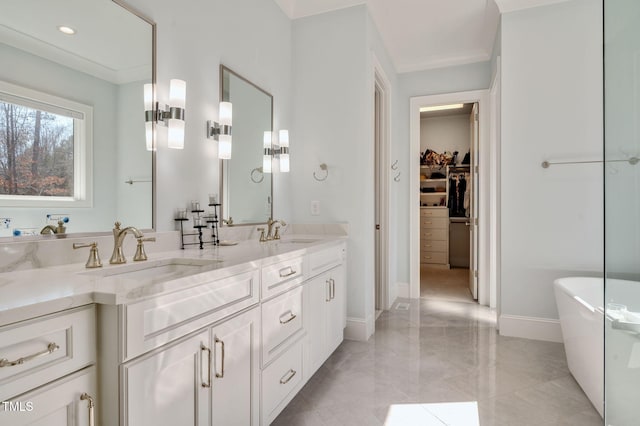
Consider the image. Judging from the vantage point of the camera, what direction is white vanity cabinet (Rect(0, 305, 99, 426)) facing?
facing the viewer and to the right of the viewer

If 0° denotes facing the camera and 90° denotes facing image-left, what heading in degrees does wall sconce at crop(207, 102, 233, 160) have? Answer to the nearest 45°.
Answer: approximately 315°

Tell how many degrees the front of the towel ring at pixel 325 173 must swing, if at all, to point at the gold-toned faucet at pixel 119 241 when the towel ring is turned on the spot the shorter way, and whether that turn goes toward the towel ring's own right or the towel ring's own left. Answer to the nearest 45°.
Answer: approximately 45° to the towel ring's own right

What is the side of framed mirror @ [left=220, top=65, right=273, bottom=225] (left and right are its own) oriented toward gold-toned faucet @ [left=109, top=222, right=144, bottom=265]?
right

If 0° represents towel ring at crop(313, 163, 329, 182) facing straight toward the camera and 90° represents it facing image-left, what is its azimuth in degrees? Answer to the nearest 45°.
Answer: approximately 0°

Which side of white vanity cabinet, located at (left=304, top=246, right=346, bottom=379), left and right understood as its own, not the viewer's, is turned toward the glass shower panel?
front

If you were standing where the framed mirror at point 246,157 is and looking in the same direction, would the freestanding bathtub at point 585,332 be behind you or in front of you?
in front

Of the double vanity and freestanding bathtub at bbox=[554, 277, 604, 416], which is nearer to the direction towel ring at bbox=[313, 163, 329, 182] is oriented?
the double vanity

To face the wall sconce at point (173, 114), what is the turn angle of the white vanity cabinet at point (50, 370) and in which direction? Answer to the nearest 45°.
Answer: approximately 90° to its left

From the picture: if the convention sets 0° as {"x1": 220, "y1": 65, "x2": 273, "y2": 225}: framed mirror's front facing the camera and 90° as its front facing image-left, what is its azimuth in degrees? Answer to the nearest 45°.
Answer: approximately 315°

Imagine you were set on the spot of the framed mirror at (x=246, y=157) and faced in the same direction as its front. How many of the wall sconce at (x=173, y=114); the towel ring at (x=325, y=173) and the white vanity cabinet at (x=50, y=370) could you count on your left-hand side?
1

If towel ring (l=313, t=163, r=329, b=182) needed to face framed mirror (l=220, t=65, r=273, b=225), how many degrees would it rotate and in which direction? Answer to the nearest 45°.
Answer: approximately 45° to its right
